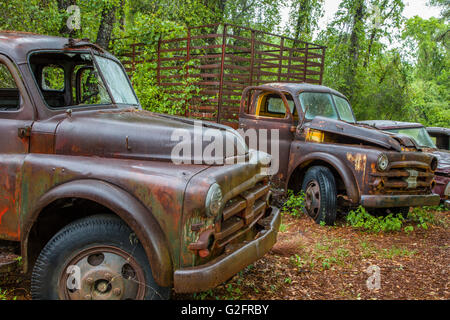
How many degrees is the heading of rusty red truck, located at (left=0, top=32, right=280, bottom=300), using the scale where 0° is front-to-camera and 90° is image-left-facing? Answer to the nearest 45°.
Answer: approximately 315°

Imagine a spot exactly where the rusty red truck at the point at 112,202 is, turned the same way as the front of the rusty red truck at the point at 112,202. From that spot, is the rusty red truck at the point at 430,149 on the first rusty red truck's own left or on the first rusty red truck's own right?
on the first rusty red truck's own left

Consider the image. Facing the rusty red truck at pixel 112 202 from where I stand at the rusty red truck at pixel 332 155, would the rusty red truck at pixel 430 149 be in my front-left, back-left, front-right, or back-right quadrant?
back-left

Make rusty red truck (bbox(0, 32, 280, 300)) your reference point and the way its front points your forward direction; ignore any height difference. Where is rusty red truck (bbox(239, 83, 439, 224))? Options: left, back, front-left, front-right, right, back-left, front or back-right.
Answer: left

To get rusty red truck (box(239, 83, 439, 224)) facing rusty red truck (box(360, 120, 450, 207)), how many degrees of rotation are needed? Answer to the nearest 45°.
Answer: approximately 90° to its left

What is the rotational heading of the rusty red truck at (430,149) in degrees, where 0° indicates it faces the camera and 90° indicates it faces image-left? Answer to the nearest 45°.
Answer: approximately 315°

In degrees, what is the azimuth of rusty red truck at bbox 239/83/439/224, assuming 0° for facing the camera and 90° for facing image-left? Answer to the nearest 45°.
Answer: approximately 315°

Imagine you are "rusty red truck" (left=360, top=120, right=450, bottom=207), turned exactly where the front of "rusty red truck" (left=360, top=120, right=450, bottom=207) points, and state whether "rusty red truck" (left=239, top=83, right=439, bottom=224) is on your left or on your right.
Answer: on your right

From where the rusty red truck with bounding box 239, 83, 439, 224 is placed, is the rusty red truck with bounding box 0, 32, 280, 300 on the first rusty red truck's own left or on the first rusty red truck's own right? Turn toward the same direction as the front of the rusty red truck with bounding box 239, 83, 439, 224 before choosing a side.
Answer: on the first rusty red truck's own right
